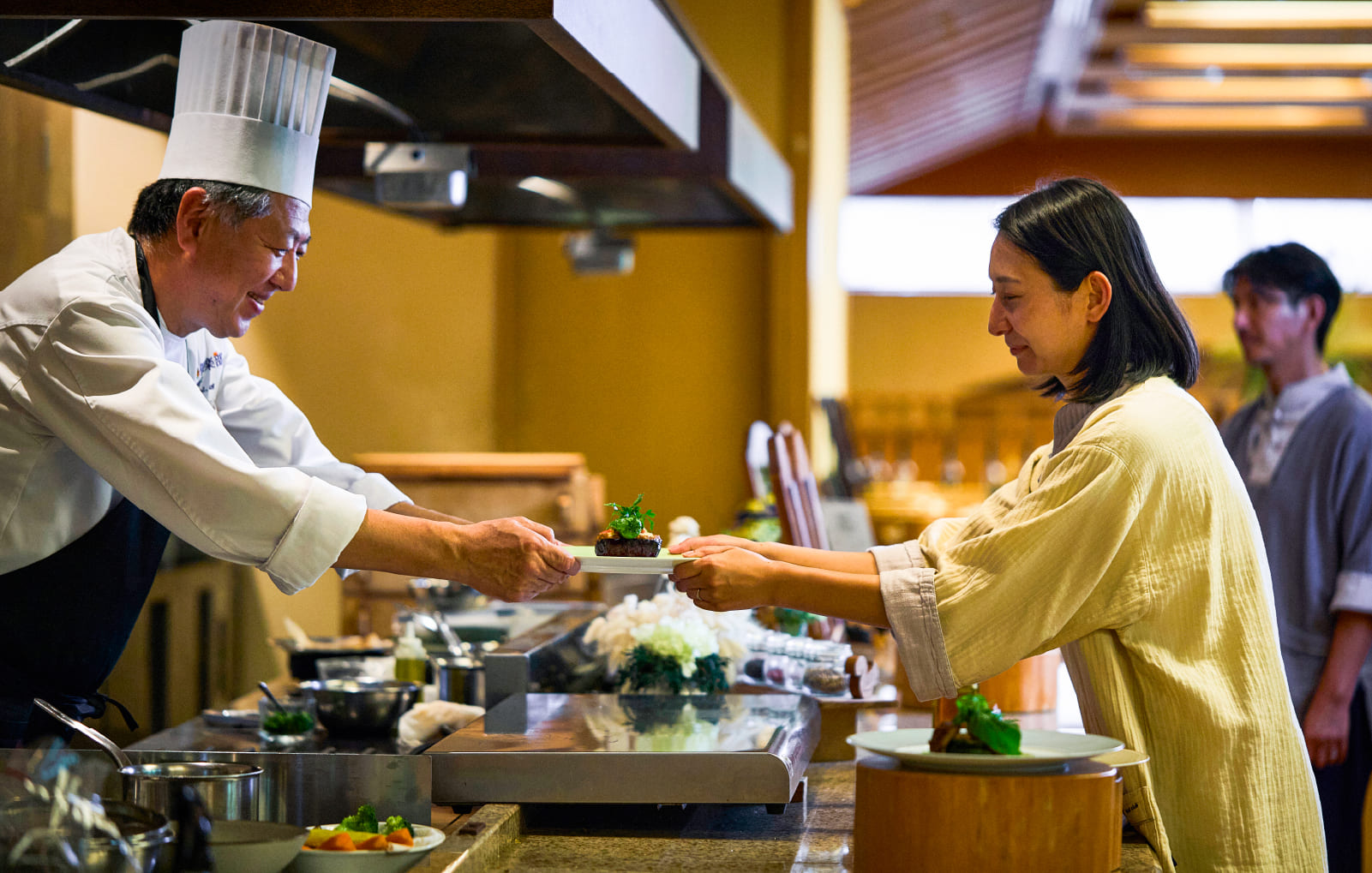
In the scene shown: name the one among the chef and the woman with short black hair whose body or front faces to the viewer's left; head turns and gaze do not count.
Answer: the woman with short black hair

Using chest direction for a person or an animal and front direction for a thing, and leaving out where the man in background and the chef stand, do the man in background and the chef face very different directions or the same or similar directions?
very different directions

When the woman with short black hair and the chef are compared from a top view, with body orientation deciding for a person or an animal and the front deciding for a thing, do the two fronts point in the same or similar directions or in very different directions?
very different directions

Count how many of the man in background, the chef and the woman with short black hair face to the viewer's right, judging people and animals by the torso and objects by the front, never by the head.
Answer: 1

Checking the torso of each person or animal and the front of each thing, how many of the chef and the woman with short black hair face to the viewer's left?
1

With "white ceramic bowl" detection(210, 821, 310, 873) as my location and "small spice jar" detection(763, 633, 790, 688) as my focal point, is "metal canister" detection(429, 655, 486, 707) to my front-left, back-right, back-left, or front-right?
front-left

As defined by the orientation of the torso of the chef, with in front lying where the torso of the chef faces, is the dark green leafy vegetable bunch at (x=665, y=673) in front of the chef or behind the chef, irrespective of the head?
in front

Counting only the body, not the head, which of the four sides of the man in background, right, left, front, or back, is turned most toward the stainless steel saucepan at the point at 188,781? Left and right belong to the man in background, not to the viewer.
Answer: front

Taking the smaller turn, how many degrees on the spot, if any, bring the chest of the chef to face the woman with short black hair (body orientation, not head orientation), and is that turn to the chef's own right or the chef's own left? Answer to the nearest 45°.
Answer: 0° — they already face them

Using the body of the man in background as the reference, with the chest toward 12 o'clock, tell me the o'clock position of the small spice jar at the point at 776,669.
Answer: The small spice jar is roughly at 12 o'clock from the man in background.

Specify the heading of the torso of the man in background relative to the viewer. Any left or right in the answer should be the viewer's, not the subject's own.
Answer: facing the viewer and to the left of the viewer

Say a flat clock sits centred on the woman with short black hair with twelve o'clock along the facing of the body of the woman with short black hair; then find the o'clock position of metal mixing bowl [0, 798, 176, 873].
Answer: The metal mixing bowl is roughly at 11 o'clock from the woman with short black hair.

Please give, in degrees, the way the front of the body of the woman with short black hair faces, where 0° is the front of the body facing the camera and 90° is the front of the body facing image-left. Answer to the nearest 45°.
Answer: approximately 90°

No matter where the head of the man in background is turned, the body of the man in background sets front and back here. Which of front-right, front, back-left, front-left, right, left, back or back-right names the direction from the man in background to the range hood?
front

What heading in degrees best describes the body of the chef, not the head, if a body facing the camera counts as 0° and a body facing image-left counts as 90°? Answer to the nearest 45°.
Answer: approximately 270°

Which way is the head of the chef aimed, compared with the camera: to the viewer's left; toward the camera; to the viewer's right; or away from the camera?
to the viewer's right
